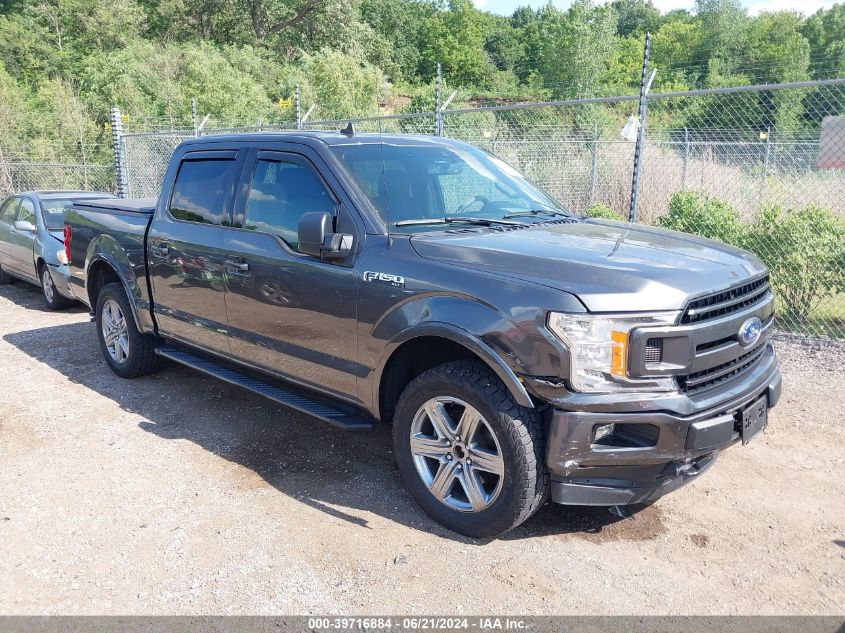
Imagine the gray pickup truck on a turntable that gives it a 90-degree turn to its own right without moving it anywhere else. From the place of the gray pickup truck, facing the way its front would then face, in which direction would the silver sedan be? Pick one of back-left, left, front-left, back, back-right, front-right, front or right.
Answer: right

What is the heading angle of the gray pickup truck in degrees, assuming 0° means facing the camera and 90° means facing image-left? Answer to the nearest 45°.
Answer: approximately 315°

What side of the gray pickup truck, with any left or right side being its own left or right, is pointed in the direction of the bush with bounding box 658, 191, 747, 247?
left

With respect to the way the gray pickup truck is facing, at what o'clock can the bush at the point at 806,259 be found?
The bush is roughly at 9 o'clock from the gray pickup truck.

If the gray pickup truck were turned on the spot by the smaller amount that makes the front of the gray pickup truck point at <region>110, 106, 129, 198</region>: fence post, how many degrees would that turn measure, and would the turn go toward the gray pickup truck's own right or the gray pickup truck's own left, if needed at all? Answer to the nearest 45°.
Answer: approximately 180°
